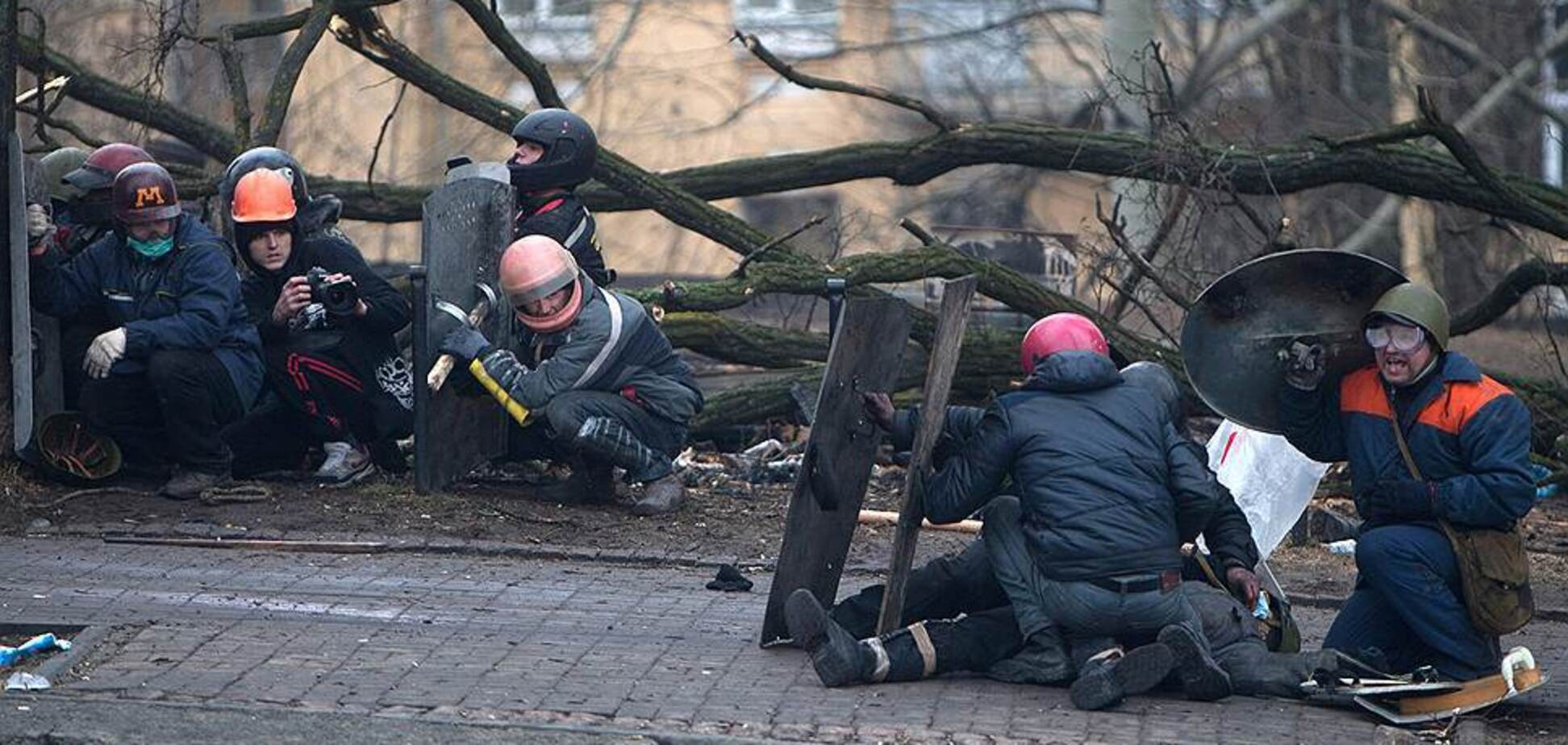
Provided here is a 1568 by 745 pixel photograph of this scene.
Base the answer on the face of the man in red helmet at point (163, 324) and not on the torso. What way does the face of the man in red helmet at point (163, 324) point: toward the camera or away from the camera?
toward the camera

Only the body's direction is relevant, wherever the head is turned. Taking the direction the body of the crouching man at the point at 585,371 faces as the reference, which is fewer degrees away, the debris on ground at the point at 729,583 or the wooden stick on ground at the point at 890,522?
the debris on ground

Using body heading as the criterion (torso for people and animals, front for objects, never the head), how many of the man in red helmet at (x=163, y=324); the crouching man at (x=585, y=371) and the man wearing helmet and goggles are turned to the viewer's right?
0

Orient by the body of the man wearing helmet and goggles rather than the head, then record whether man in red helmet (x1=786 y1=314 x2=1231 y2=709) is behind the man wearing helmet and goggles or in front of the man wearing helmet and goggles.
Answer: in front

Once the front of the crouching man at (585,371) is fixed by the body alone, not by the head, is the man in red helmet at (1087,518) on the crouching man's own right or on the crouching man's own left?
on the crouching man's own left

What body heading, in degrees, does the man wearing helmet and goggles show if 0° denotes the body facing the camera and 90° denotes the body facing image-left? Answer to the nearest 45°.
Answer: approximately 45°

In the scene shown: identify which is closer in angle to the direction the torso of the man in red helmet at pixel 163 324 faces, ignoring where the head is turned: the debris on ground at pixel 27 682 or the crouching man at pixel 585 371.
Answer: the debris on ground

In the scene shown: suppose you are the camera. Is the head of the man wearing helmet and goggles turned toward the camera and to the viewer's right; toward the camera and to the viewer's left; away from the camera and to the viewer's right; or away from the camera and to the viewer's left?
toward the camera and to the viewer's left

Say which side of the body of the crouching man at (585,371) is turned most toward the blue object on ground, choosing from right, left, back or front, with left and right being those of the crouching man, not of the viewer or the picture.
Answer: front

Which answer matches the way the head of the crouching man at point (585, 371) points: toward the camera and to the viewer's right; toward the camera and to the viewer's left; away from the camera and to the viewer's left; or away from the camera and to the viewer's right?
toward the camera and to the viewer's left

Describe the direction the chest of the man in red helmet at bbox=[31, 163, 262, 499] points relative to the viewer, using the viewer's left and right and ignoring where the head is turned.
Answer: facing the viewer and to the left of the viewer
